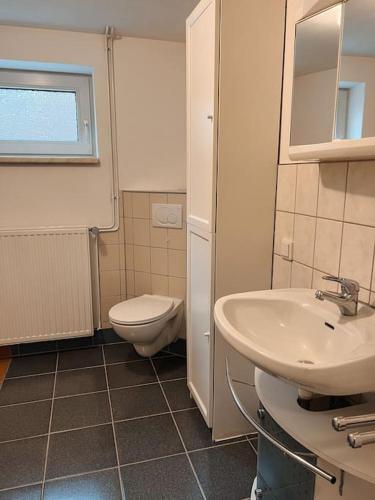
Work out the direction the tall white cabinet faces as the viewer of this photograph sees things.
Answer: facing to the left of the viewer

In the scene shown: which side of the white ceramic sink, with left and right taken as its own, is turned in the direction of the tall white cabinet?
right

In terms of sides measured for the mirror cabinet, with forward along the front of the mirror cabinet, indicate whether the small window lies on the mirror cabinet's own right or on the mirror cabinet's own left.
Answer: on the mirror cabinet's own right

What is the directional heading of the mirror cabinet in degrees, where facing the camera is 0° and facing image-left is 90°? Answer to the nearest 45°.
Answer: approximately 45°

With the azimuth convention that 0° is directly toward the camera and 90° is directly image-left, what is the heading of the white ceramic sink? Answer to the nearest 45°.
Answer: approximately 45°

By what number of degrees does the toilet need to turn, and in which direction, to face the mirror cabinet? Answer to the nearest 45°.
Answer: approximately 90° to its left

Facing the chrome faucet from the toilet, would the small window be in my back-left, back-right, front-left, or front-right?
back-right

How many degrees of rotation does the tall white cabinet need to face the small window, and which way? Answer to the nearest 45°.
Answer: approximately 45° to its right

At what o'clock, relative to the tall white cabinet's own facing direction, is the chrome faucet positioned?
The chrome faucet is roughly at 8 o'clock from the tall white cabinet.
